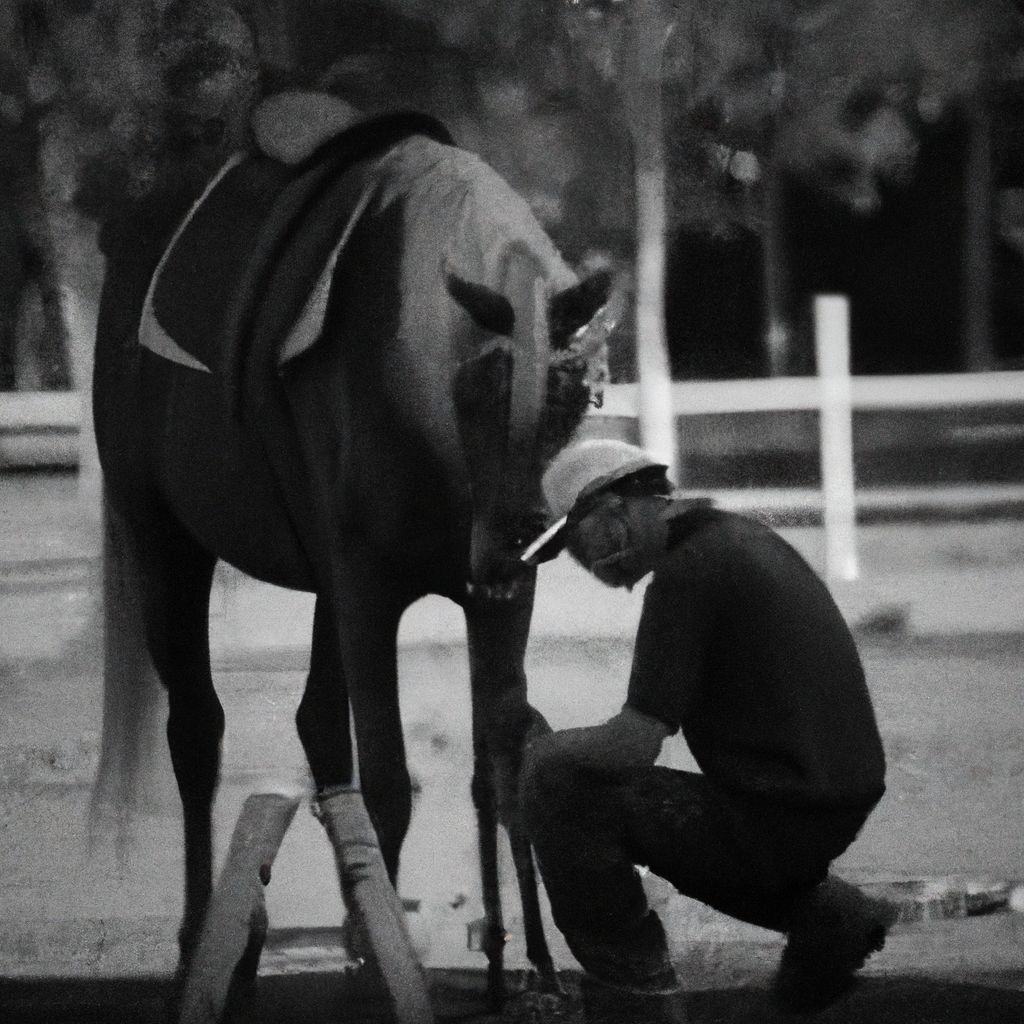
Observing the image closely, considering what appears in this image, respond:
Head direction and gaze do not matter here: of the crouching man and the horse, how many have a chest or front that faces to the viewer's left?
1

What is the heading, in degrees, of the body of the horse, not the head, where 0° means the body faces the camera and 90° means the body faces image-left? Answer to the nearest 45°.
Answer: approximately 315°

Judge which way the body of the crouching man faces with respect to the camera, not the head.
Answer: to the viewer's left

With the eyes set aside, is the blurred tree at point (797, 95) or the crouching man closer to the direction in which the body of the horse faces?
the crouching man

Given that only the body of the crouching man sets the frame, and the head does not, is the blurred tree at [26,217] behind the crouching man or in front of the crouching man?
in front

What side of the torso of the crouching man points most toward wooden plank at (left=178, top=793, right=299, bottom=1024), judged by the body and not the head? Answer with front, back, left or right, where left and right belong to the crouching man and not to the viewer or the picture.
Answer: front
